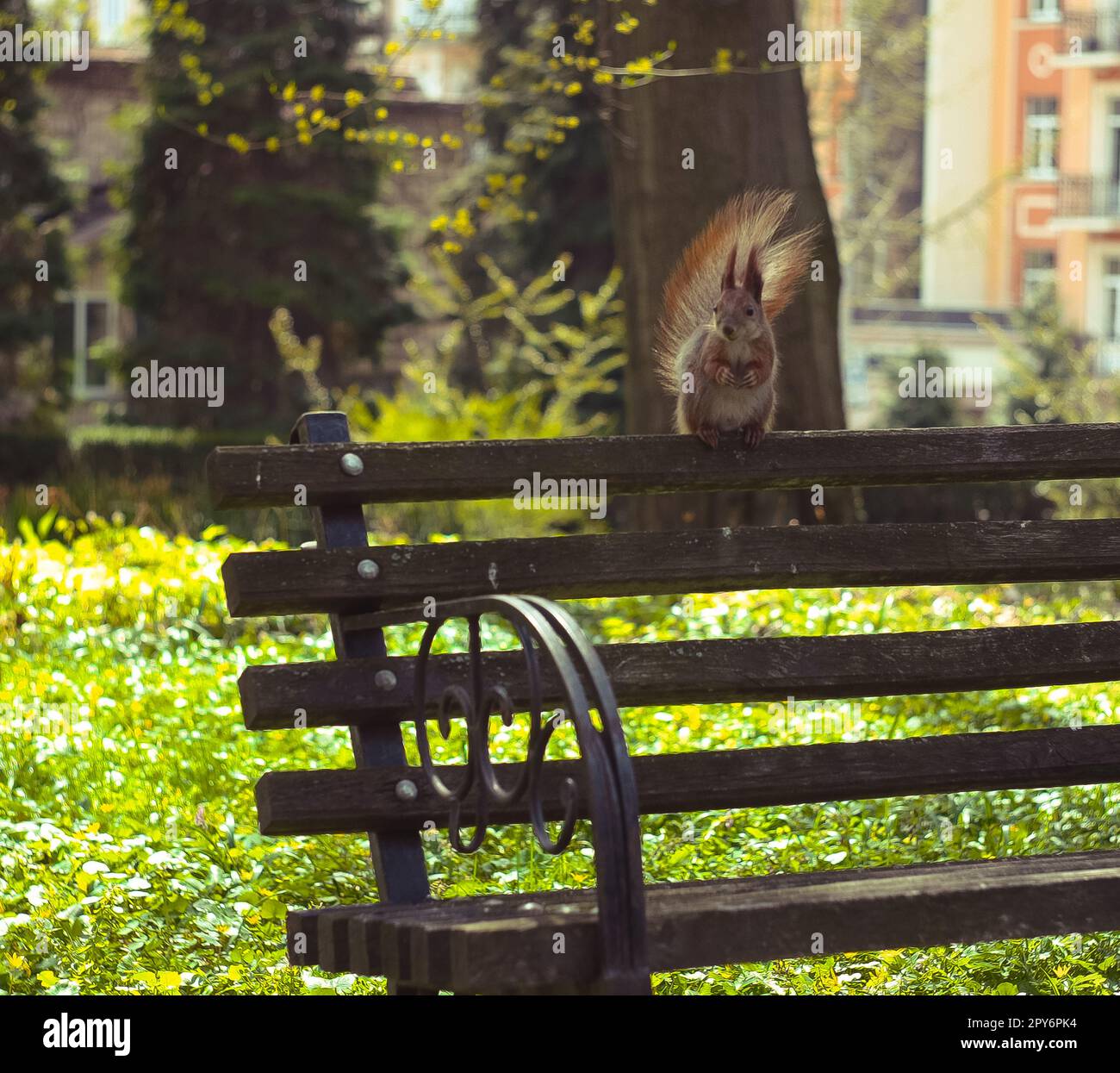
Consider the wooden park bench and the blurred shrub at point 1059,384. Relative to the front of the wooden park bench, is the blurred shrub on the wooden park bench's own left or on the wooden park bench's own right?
on the wooden park bench's own left

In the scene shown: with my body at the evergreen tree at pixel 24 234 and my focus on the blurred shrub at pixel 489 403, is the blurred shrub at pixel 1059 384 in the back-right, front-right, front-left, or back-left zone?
front-left

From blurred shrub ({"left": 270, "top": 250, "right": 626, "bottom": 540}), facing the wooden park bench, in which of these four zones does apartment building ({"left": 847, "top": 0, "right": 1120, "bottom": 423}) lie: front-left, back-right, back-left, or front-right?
back-left

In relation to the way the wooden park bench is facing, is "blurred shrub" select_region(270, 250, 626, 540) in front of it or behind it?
behind

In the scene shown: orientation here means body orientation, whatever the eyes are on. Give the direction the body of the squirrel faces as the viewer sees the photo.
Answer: toward the camera

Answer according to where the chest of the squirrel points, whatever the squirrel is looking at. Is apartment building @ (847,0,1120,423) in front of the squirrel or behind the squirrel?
behind

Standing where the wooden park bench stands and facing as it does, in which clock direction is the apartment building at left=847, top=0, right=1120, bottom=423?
The apartment building is roughly at 8 o'clock from the wooden park bench.

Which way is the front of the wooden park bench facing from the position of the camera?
facing the viewer and to the right of the viewer
